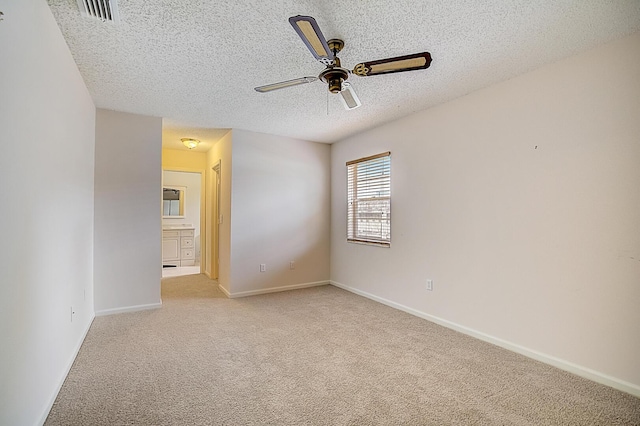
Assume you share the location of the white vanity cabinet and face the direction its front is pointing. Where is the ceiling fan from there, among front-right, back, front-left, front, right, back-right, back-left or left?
front

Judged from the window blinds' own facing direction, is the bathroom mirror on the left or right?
on its right

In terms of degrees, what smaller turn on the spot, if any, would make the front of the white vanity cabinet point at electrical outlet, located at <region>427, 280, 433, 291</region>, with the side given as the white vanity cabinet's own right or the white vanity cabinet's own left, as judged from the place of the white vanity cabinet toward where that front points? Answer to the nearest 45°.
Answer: approximately 45° to the white vanity cabinet's own left

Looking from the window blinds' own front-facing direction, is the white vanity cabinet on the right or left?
on its right

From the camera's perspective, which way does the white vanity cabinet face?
toward the camera

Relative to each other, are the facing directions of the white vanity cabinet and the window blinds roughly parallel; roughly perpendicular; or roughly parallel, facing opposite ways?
roughly perpendicular

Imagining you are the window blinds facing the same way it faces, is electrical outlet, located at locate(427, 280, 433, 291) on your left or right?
on your left

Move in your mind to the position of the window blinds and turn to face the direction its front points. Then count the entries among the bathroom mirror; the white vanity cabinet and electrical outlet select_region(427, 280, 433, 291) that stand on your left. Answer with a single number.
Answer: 1

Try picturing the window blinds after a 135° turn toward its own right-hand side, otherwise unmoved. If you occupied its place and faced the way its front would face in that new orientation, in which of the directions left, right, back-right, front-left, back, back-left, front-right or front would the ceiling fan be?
back

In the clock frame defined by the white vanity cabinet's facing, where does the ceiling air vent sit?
The ceiling air vent is roughly at 12 o'clock from the white vanity cabinet.

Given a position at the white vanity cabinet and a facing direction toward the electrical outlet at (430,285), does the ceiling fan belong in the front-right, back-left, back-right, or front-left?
front-right

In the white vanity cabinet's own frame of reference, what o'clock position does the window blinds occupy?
The window blinds is roughly at 11 o'clock from the white vanity cabinet.

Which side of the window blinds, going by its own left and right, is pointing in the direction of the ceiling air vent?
front

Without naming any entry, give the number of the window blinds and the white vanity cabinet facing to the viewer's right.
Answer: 0
